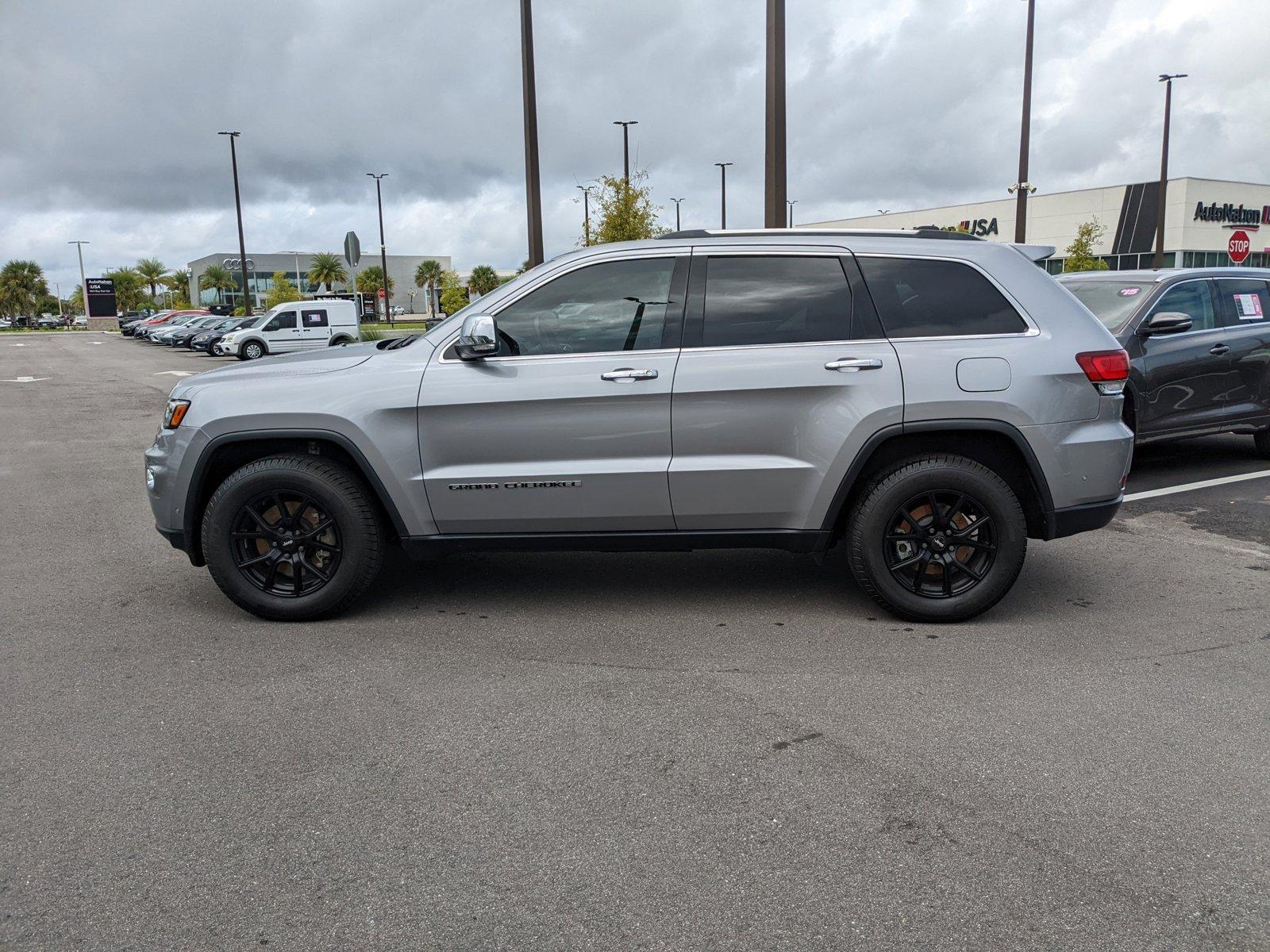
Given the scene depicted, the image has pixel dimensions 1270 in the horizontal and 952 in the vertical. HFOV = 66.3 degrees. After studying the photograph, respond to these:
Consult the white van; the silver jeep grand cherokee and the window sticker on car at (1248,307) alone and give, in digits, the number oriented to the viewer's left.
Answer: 2

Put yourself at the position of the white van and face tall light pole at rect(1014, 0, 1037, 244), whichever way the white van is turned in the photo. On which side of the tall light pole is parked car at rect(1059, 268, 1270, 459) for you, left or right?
right

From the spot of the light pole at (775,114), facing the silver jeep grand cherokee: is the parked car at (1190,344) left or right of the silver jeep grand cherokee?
left

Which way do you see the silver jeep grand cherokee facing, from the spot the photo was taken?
facing to the left of the viewer

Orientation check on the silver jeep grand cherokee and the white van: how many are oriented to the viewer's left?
2

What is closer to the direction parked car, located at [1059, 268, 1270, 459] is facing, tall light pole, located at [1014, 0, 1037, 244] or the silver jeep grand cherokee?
the silver jeep grand cherokee

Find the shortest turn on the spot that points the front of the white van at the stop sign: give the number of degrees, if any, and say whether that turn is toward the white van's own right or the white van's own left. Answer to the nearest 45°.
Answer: approximately 135° to the white van's own left

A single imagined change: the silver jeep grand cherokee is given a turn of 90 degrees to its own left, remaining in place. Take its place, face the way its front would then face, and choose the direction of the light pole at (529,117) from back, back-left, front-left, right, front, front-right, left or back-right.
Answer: back

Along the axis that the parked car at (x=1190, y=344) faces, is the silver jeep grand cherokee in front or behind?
in front

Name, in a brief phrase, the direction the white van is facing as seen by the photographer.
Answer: facing to the left of the viewer

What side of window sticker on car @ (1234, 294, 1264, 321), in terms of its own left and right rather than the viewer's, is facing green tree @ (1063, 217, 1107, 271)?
back
